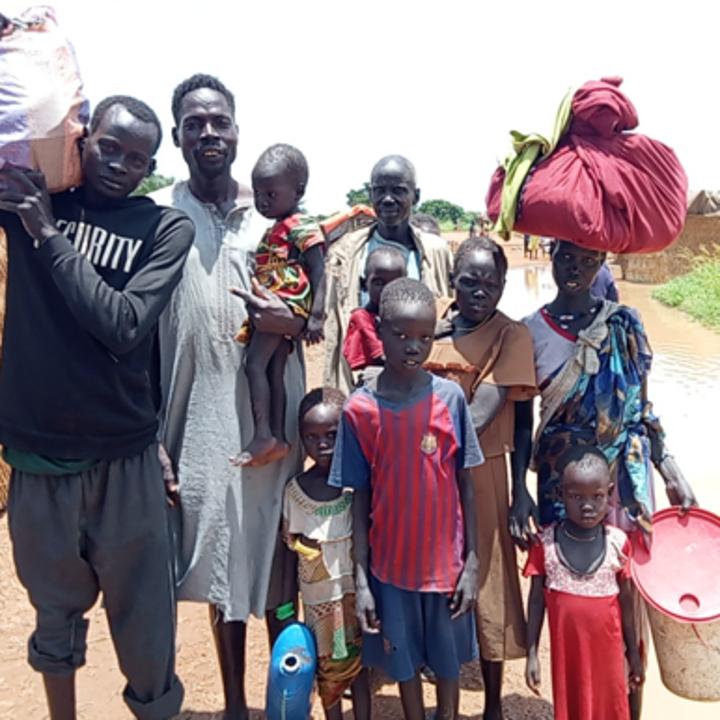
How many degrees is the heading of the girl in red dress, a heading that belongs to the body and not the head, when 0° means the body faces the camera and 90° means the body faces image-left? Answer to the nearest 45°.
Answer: approximately 0°

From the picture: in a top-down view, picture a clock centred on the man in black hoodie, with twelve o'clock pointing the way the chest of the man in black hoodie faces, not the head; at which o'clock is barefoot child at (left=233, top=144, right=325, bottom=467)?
The barefoot child is roughly at 8 o'clock from the man in black hoodie.

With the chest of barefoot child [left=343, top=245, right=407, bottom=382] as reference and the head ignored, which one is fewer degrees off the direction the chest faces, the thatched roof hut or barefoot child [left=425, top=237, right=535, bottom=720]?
the barefoot child
